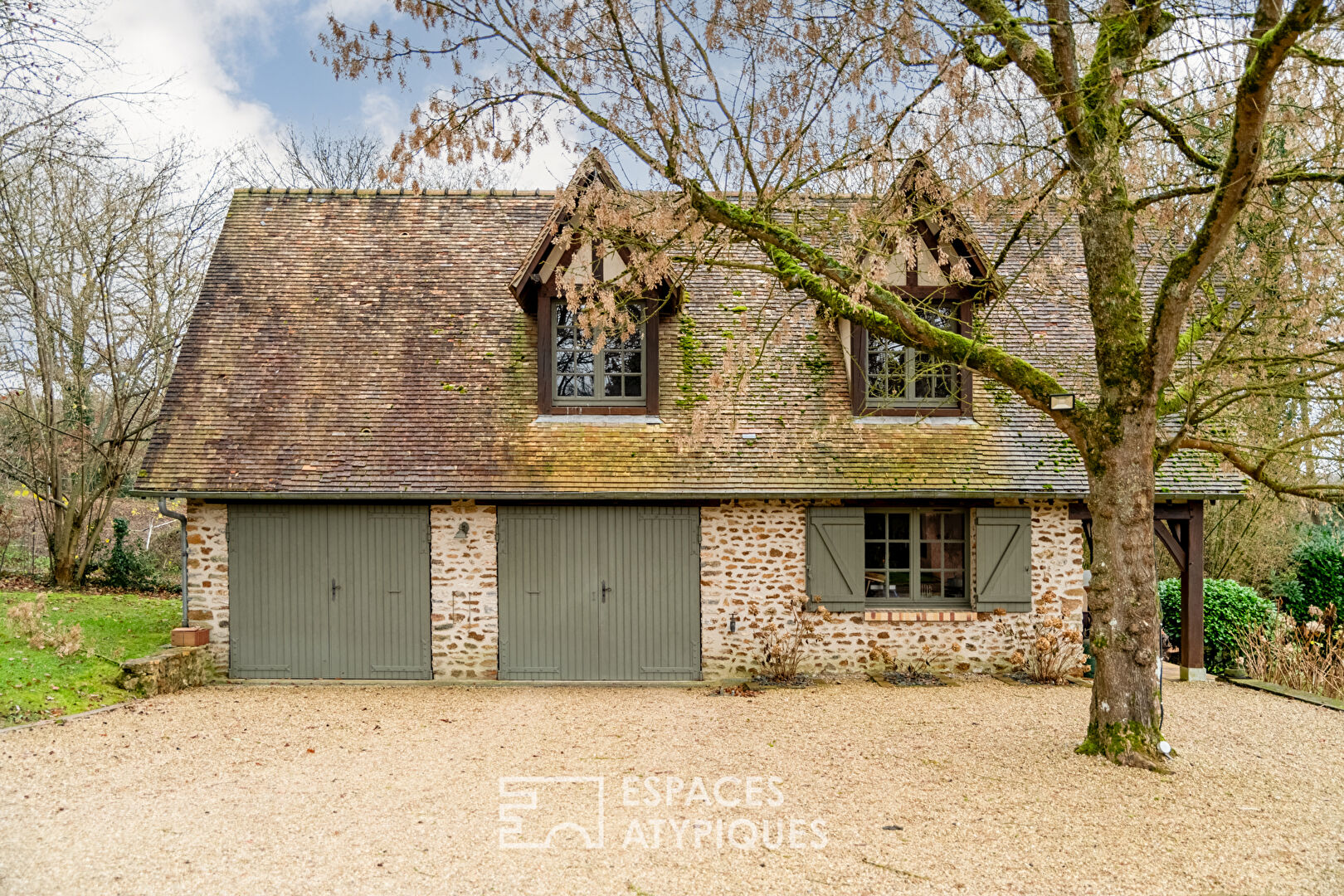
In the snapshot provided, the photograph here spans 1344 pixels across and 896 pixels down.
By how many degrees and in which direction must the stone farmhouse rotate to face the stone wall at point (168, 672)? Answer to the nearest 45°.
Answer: approximately 90° to its right

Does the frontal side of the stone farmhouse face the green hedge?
no

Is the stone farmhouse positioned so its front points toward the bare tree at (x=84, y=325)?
no

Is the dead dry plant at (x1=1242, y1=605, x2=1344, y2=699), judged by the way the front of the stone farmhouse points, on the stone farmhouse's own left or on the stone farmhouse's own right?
on the stone farmhouse's own left

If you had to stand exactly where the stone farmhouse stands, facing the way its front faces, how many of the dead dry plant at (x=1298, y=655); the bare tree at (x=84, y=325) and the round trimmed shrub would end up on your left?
2

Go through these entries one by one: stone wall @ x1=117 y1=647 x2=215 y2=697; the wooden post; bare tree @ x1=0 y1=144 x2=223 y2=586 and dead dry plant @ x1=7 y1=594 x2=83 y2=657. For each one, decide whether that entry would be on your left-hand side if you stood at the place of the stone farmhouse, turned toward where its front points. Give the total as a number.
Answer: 1

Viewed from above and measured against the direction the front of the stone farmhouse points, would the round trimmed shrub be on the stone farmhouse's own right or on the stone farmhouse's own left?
on the stone farmhouse's own left

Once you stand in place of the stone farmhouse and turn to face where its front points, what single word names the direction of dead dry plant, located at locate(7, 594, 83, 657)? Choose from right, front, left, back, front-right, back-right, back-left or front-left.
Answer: right

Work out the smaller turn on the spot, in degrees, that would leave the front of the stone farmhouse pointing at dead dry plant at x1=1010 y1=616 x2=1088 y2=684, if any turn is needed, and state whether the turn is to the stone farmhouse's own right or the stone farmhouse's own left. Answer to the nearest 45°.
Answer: approximately 90° to the stone farmhouse's own left

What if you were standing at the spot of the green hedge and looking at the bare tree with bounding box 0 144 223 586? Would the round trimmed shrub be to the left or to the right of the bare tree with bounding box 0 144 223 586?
left

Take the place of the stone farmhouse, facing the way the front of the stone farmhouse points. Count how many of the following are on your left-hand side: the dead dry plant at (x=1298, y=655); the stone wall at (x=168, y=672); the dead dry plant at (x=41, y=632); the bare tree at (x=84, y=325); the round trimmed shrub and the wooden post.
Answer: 3

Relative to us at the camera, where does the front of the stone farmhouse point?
facing the viewer

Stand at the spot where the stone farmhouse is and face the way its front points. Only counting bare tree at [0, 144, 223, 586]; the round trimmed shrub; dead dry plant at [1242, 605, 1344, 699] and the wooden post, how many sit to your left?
3
